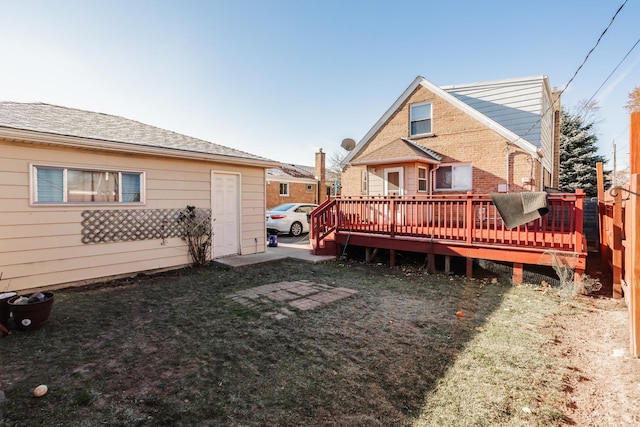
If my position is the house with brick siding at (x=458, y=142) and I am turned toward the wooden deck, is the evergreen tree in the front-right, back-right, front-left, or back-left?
back-left

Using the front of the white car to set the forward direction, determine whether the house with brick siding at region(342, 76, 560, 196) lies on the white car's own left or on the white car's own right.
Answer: on the white car's own right
